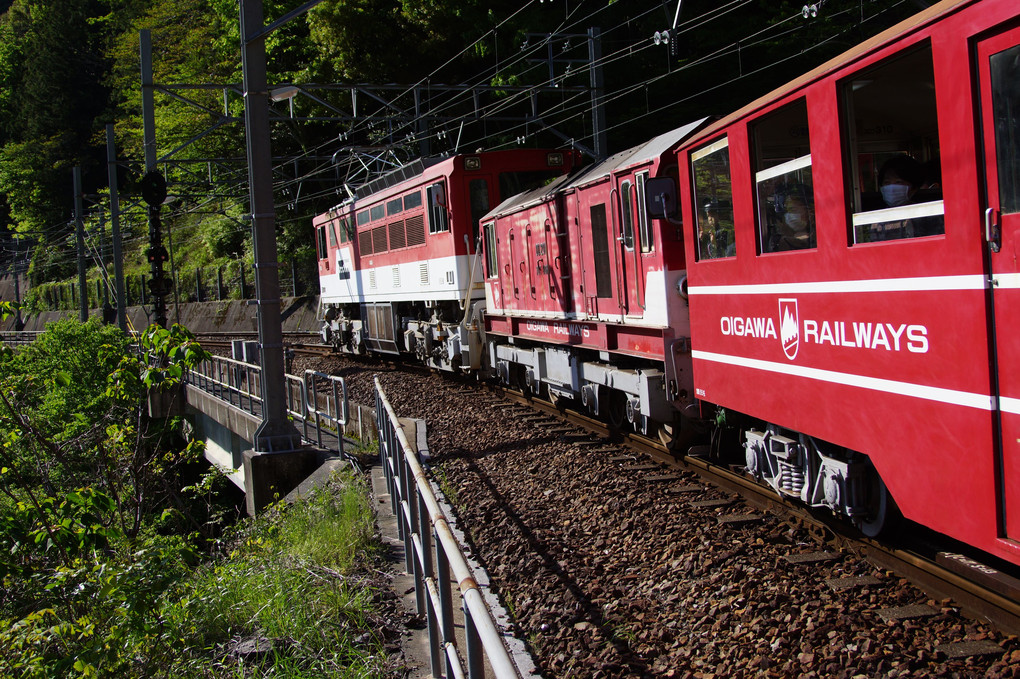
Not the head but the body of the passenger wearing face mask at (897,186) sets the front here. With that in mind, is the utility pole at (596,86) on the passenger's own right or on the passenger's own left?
on the passenger's own right

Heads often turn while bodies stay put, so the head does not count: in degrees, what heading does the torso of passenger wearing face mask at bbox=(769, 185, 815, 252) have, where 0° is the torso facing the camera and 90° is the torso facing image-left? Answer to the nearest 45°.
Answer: approximately 45°

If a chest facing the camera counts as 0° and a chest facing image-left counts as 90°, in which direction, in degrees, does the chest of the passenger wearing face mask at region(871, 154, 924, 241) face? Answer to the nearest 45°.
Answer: approximately 45°

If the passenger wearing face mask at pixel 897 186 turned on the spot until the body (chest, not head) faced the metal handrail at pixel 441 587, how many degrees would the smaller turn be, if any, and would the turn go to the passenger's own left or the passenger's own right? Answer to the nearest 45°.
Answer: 0° — they already face it
